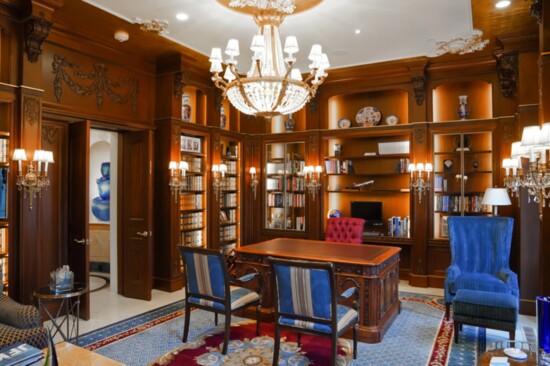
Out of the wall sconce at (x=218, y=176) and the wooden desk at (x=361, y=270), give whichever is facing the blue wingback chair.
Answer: the wall sconce

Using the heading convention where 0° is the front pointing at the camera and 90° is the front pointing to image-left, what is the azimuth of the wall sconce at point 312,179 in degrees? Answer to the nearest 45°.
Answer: approximately 0°

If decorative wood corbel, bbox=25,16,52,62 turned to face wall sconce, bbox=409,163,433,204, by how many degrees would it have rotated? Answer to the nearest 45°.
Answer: approximately 45° to its left

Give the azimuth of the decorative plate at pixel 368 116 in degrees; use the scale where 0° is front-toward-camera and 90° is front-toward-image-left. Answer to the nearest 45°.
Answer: approximately 0°

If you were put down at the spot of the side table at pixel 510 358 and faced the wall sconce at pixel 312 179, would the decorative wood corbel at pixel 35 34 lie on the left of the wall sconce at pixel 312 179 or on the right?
left

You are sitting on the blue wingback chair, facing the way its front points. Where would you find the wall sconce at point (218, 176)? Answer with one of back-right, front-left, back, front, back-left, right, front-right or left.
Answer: right

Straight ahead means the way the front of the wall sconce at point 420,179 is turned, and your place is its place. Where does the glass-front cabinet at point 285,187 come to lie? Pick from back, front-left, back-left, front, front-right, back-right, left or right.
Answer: right
